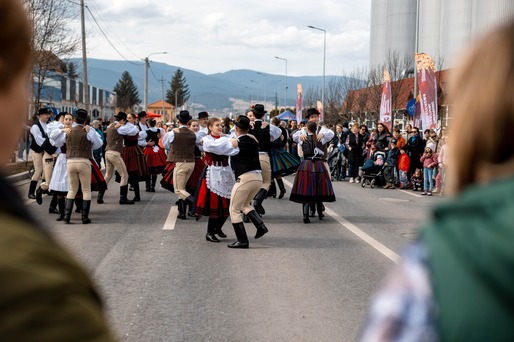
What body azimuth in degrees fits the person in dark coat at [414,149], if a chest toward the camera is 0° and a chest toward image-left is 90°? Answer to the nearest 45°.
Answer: approximately 45°

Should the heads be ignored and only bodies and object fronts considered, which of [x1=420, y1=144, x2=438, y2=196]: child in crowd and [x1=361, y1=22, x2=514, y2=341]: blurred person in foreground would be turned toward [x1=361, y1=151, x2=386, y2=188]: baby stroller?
the blurred person in foreground

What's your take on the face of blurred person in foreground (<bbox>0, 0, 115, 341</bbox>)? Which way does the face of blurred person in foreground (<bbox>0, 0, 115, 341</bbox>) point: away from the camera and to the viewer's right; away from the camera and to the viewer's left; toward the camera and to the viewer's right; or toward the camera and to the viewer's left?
away from the camera and to the viewer's right

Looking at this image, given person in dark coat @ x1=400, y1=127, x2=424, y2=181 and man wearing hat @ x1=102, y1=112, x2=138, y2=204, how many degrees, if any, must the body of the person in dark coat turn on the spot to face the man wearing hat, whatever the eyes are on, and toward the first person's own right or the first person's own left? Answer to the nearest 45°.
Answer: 0° — they already face them

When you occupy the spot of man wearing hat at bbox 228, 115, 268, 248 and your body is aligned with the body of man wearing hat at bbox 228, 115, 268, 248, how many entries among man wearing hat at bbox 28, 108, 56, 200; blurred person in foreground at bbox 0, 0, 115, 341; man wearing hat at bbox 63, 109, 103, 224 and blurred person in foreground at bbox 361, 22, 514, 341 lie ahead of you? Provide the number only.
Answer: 2

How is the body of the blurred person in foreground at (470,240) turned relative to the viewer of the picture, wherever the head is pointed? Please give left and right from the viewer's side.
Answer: facing away from the viewer

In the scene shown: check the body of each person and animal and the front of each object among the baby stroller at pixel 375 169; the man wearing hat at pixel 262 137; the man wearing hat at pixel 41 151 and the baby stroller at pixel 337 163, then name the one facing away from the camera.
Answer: the man wearing hat at pixel 262 137

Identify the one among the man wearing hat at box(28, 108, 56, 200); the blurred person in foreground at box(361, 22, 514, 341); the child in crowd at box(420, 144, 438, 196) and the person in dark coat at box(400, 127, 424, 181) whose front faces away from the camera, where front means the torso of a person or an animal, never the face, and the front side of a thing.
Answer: the blurred person in foreground

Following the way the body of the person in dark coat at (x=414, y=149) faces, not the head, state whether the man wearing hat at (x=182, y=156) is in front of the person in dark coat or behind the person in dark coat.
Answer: in front

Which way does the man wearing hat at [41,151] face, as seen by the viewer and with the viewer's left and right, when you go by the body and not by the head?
facing to the right of the viewer

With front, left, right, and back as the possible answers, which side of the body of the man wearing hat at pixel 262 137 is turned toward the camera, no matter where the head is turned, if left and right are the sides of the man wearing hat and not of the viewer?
back

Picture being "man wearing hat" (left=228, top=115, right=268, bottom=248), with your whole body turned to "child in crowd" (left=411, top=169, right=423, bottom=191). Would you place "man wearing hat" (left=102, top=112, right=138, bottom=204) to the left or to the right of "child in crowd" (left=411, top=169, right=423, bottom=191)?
left

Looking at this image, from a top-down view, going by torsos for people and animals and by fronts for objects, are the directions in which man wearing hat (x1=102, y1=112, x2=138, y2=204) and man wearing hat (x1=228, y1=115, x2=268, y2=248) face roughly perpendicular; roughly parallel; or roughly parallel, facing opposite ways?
roughly perpendicular

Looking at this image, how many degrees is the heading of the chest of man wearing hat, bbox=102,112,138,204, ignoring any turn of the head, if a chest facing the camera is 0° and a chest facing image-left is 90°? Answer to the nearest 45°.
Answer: approximately 225°
